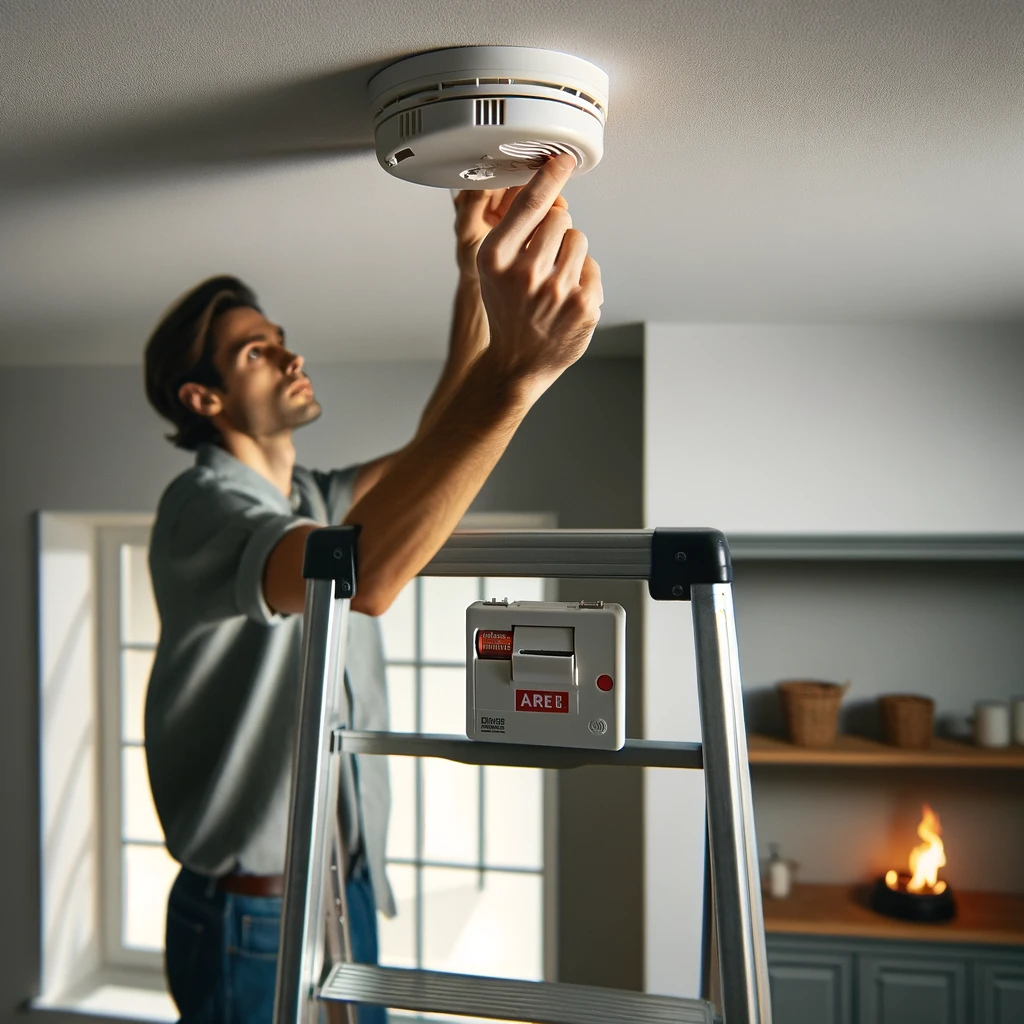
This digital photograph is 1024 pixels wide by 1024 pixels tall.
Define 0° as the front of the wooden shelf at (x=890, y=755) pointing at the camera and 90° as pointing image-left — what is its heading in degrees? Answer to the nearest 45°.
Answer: approximately 0°

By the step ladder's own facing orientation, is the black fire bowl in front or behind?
behind

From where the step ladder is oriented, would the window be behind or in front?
behind

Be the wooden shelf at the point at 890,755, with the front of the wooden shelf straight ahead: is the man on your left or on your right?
on your right

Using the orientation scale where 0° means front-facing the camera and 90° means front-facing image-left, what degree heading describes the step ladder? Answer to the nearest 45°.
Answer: approximately 0°

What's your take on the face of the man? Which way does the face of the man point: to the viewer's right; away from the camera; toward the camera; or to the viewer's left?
to the viewer's right

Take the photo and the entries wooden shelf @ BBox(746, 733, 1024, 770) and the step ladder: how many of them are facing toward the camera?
2
